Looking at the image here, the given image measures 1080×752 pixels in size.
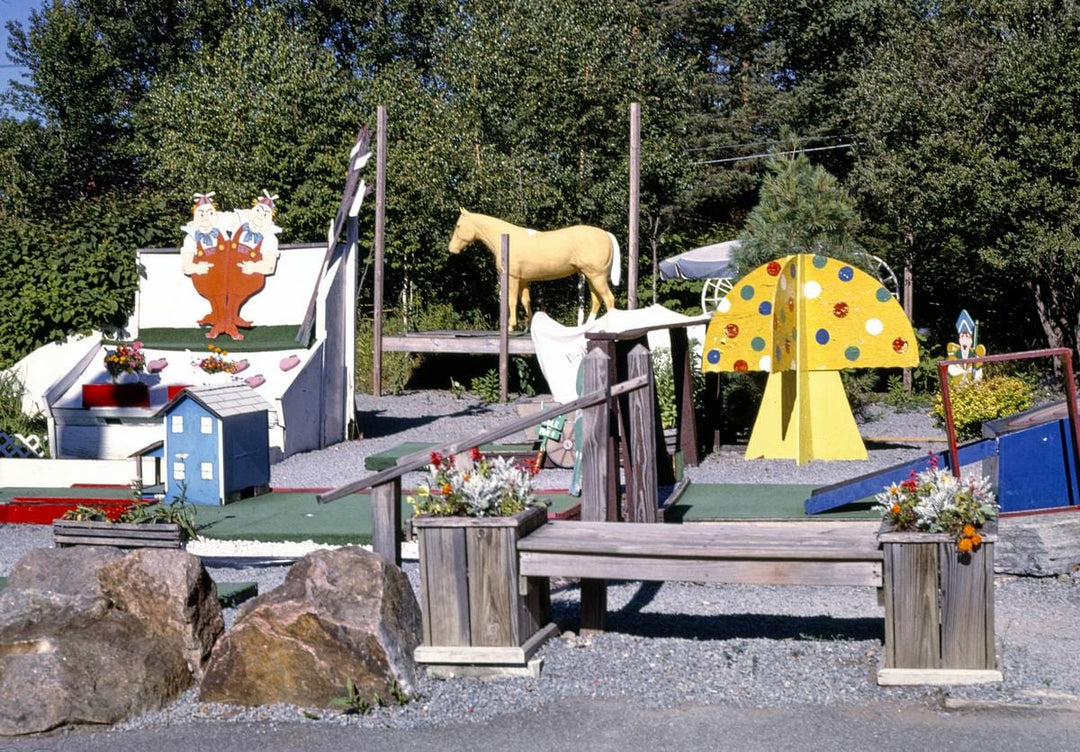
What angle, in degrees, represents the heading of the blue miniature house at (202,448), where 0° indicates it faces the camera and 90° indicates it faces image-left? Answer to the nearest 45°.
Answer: approximately 45°

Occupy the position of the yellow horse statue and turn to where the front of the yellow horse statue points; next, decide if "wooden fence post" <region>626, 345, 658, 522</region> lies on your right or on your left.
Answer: on your left

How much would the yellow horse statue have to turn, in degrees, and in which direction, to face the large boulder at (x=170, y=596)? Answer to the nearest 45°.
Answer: approximately 90° to its left

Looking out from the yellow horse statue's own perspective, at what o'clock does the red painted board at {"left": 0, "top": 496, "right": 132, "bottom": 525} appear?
The red painted board is roughly at 10 o'clock from the yellow horse statue.

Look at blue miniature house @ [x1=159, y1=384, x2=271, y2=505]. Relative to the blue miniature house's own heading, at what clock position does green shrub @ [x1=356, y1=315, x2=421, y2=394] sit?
The green shrub is roughly at 5 o'clock from the blue miniature house.

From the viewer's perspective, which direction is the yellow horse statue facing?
to the viewer's left

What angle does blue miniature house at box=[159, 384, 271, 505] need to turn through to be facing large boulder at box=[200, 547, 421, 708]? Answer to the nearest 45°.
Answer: approximately 45° to its left

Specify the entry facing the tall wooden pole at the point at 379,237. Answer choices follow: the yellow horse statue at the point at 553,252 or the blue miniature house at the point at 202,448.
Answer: the yellow horse statue

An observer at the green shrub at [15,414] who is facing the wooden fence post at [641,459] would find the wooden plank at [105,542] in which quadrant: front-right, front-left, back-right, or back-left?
front-right

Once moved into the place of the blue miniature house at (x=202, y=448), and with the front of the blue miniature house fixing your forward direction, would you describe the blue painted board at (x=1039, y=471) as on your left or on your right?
on your left

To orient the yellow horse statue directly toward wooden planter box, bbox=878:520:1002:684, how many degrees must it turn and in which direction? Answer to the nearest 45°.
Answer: approximately 90° to its left

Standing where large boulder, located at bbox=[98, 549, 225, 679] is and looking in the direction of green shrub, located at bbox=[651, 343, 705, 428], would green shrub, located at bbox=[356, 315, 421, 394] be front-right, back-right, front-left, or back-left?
front-left

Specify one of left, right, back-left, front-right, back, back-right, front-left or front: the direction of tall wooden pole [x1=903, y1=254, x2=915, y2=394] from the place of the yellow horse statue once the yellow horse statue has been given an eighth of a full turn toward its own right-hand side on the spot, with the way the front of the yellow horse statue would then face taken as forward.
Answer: back-right

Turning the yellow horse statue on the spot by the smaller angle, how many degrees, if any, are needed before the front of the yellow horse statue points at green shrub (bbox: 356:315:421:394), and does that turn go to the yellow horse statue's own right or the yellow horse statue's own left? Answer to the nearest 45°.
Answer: approximately 45° to the yellow horse statue's own right

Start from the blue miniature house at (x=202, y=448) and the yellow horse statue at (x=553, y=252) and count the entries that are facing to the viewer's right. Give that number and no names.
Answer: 0

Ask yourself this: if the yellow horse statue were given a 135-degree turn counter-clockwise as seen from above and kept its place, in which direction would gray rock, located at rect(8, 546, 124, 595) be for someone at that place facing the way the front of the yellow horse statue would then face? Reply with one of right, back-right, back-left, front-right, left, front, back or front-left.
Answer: front-right

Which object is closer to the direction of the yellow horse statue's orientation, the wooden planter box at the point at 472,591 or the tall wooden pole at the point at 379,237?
the tall wooden pole

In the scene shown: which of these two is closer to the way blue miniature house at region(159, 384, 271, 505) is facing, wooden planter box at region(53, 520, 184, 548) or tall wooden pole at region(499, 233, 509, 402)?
the wooden planter box
